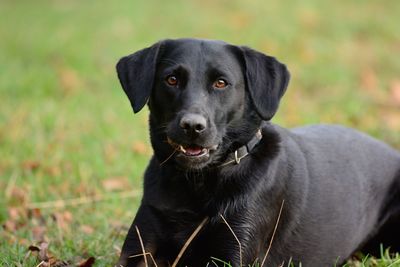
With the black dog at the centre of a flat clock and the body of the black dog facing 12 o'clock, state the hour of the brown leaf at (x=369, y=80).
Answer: The brown leaf is roughly at 5 o'clock from the black dog.

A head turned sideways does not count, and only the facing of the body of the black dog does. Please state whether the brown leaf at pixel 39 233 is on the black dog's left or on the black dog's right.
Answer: on the black dog's right

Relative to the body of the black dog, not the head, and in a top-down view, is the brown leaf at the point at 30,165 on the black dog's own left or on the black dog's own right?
on the black dog's own right

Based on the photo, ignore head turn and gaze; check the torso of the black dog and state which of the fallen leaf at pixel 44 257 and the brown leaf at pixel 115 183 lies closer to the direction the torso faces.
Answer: the fallen leaf

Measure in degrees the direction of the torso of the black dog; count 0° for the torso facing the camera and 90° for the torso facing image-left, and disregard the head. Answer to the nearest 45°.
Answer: approximately 45°

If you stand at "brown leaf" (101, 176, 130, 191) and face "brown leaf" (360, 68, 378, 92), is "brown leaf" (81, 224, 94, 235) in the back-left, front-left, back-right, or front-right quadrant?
back-right

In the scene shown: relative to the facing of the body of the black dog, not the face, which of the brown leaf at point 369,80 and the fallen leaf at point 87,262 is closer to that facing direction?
the fallen leaf

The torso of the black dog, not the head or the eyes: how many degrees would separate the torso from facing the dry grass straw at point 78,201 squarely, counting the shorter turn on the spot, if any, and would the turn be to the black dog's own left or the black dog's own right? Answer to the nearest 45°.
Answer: approximately 90° to the black dog's own right

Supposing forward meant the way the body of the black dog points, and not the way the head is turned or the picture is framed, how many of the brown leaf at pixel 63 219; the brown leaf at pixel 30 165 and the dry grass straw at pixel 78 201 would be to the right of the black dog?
3

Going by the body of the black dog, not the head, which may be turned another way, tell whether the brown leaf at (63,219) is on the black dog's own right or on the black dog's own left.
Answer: on the black dog's own right

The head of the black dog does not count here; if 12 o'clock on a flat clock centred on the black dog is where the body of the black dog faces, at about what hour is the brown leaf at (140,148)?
The brown leaf is roughly at 4 o'clock from the black dog.
